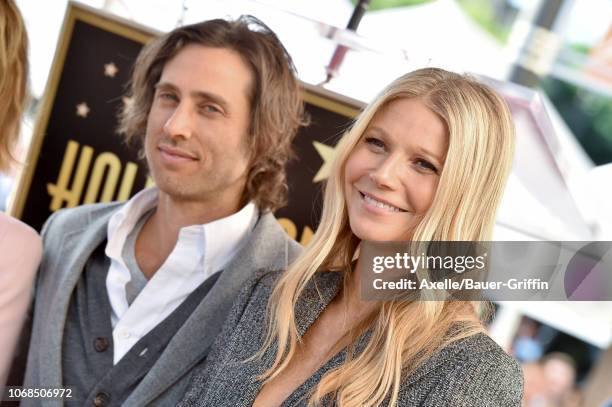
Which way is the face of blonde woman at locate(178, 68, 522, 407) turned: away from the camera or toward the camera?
toward the camera

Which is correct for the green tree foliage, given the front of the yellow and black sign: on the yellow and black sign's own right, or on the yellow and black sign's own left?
on the yellow and black sign's own left

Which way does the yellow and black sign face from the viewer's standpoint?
toward the camera

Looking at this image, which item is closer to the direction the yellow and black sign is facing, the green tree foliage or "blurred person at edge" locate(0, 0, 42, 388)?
the blurred person at edge

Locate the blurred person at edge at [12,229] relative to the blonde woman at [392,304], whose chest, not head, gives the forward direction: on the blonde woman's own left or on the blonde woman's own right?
on the blonde woman's own right

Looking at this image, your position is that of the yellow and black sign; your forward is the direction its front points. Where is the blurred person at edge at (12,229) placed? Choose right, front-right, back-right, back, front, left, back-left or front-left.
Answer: front

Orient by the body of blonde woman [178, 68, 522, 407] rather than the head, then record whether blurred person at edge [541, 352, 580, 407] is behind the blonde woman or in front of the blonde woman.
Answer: behind

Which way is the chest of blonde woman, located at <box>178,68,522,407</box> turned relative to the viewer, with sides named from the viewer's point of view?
facing the viewer and to the left of the viewer

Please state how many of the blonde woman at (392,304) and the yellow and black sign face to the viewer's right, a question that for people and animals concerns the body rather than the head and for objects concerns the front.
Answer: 0

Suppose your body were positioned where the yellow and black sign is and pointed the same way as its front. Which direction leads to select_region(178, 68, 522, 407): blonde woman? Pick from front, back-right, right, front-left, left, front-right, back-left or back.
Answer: front-left

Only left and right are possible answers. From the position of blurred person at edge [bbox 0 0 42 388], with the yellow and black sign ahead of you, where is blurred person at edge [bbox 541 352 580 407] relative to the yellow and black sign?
right

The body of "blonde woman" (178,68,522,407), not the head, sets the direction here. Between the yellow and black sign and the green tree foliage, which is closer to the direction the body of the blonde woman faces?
the yellow and black sign
